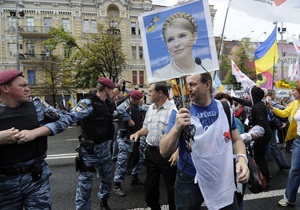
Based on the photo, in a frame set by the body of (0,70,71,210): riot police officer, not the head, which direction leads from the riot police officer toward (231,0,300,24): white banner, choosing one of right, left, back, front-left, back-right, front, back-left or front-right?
left

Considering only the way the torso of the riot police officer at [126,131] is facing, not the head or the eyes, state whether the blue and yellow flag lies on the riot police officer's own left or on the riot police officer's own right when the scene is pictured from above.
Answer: on the riot police officer's own left

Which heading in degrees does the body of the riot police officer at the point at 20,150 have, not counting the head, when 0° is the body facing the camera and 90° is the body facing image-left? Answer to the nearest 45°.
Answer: approximately 0°

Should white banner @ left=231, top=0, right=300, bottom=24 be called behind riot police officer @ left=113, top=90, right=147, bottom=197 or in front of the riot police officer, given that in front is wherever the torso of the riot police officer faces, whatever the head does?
in front

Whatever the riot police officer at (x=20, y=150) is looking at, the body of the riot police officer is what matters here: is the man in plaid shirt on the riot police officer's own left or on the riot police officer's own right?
on the riot police officer's own left

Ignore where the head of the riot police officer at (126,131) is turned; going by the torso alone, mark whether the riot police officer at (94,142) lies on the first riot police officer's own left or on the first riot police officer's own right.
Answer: on the first riot police officer's own right
